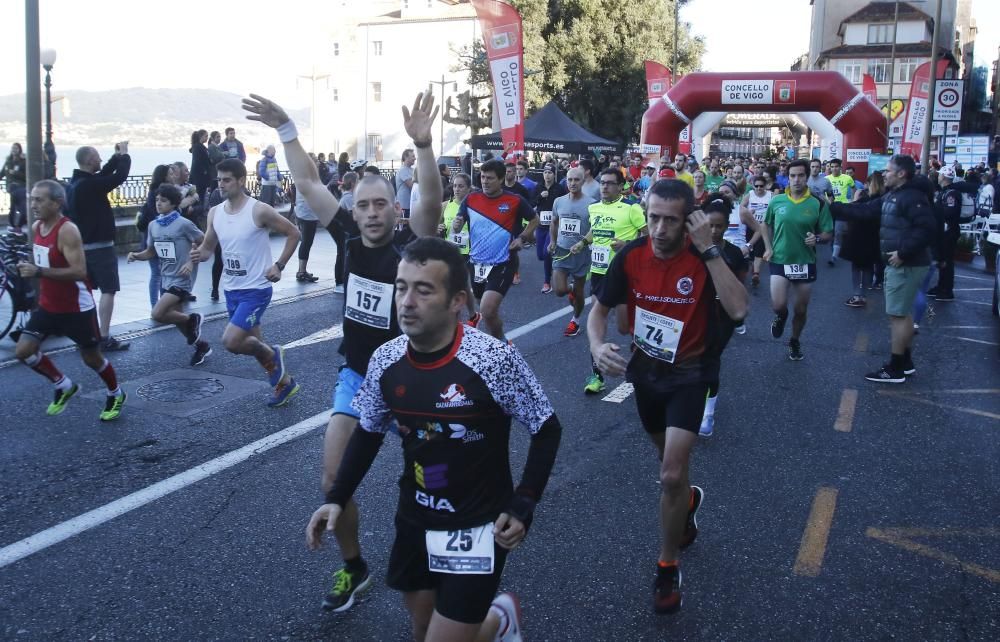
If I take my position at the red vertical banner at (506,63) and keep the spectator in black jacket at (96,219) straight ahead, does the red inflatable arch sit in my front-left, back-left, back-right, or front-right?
back-left

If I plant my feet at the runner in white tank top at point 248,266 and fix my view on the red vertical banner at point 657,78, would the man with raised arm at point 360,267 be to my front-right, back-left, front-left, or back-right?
back-right

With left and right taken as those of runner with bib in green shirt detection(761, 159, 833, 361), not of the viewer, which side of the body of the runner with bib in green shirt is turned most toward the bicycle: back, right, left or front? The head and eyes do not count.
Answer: right

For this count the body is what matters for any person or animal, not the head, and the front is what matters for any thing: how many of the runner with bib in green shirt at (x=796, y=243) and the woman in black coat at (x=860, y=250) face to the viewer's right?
0

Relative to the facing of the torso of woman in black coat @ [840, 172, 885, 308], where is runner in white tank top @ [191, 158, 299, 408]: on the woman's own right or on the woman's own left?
on the woman's own left

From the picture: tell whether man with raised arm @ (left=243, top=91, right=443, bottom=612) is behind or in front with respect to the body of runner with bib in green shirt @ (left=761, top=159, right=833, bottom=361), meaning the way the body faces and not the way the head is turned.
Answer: in front

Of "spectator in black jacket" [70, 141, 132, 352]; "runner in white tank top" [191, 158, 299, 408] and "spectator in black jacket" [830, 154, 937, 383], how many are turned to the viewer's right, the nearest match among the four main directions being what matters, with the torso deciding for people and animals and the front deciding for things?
1

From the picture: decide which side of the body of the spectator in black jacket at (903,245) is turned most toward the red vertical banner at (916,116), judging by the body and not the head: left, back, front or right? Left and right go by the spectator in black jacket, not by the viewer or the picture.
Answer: right

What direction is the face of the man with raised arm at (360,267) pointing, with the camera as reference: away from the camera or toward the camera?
toward the camera

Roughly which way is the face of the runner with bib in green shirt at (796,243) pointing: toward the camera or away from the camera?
toward the camera

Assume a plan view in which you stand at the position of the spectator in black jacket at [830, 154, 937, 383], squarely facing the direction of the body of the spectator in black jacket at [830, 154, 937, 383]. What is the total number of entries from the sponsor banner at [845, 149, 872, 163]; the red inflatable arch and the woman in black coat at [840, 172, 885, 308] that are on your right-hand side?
3

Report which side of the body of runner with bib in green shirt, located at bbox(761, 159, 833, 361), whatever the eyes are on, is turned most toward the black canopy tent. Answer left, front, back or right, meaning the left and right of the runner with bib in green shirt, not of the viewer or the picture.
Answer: back

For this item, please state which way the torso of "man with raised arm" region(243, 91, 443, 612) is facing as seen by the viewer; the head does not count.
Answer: toward the camera
